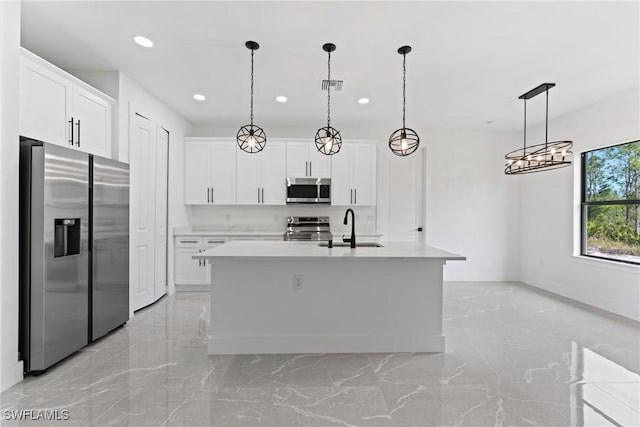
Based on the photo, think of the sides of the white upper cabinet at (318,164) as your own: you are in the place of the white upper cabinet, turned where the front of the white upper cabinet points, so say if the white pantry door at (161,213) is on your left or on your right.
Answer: on your right

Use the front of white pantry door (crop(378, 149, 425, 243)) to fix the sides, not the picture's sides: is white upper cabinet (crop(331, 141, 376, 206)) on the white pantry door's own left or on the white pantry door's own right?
on the white pantry door's own right

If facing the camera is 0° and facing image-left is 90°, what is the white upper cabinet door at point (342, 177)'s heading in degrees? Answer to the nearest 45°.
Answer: approximately 0°

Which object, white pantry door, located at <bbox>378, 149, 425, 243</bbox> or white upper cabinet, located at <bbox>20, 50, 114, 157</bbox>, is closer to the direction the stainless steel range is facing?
the white upper cabinet

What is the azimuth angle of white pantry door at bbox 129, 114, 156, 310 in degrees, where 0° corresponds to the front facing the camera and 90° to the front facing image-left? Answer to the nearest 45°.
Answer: approximately 315°

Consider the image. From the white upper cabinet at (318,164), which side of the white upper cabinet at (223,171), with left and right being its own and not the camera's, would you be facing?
left

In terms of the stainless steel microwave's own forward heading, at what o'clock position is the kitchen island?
The kitchen island is roughly at 12 o'clock from the stainless steel microwave.
